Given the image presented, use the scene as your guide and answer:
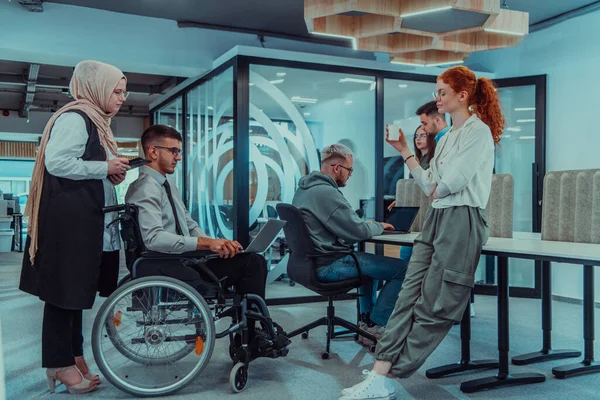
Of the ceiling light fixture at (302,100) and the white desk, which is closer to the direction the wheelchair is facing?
the white desk

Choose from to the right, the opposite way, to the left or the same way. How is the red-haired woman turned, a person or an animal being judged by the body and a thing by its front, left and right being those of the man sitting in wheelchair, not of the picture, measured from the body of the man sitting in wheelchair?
the opposite way

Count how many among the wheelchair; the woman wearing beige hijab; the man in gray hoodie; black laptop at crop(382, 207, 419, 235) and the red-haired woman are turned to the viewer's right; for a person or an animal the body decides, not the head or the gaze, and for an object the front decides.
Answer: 3

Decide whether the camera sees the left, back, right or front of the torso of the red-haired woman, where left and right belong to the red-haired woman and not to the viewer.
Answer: left

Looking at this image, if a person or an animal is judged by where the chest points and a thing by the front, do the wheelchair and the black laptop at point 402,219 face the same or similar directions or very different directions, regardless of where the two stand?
very different directions

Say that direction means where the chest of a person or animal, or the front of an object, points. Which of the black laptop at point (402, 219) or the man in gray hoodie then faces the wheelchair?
the black laptop

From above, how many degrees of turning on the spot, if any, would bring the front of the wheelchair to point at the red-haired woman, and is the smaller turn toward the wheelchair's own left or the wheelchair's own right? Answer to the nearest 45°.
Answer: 0° — it already faces them

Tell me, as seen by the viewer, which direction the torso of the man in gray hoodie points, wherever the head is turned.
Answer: to the viewer's right

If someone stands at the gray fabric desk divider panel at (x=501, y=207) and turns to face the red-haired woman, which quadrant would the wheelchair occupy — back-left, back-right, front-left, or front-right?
front-right

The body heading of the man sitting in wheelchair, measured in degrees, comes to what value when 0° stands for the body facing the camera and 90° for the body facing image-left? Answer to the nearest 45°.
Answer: approximately 270°

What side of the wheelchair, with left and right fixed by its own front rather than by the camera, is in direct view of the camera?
right

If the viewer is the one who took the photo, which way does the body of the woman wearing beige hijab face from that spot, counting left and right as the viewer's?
facing to the right of the viewer

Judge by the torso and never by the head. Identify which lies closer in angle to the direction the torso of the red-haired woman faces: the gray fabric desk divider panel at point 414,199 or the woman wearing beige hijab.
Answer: the woman wearing beige hijab

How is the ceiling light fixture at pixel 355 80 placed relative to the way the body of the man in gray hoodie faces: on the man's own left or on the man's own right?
on the man's own left

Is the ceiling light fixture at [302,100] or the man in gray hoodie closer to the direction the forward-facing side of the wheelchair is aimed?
the man in gray hoodie

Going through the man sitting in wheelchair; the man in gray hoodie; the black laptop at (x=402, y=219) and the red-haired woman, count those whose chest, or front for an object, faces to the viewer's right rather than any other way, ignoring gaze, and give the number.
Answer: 2

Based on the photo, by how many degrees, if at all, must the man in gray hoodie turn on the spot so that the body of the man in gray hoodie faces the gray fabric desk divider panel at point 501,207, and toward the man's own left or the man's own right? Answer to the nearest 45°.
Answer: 0° — they already face it

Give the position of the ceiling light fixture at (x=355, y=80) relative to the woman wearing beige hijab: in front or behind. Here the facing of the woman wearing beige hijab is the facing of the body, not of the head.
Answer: in front

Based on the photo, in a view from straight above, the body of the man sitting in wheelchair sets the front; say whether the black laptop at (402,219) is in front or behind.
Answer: in front

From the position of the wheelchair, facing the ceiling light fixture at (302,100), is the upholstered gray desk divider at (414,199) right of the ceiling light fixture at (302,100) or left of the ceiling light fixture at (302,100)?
right

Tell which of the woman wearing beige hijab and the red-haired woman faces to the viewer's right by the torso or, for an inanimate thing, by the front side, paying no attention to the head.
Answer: the woman wearing beige hijab

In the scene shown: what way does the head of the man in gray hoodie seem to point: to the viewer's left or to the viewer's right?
to the viewer's right
